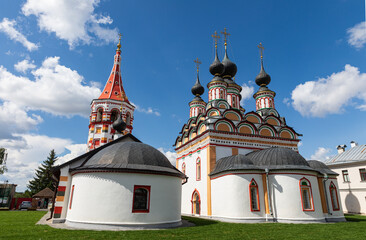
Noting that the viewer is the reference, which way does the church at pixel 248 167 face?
facing away from the viewer and to the left of the viewer
